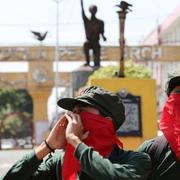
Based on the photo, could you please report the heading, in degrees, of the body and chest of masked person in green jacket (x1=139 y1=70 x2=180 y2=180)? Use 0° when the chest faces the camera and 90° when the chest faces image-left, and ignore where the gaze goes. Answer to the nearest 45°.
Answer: approximately 0°

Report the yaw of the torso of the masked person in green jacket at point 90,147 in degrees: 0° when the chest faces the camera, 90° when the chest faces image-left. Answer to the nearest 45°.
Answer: approximately 45°

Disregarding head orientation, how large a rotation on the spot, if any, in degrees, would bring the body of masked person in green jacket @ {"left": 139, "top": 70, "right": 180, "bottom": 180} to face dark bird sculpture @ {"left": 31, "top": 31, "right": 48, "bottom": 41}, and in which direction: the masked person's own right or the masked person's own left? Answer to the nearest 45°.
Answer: approximately 180°

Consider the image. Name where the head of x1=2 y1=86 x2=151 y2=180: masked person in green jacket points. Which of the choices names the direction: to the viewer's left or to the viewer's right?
to the viewer's left

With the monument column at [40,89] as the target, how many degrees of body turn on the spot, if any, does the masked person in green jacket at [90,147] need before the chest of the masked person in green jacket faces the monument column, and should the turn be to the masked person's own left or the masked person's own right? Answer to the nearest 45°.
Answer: approximately 135° to the masked person's own right

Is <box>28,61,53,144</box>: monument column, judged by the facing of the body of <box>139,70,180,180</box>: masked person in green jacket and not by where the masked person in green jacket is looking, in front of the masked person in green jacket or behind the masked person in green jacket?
behind

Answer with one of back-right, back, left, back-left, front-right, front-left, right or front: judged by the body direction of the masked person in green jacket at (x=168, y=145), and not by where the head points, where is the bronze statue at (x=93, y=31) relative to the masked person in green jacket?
back

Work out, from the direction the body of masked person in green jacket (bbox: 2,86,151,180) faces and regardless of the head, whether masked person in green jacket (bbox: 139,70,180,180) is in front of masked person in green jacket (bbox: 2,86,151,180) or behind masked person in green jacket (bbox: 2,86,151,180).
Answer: behind

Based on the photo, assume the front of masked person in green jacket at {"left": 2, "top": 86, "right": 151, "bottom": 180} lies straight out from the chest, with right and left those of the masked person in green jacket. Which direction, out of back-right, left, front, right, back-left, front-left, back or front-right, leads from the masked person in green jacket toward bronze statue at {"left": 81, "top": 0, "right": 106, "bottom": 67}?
back-right
